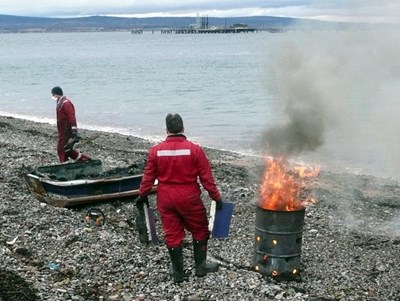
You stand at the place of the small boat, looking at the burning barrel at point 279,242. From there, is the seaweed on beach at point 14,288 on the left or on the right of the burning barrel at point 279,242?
right

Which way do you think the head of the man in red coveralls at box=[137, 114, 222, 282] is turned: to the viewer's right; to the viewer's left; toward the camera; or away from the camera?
away from the camera

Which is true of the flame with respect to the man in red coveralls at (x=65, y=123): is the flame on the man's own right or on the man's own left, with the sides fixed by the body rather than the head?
on the man's own left
